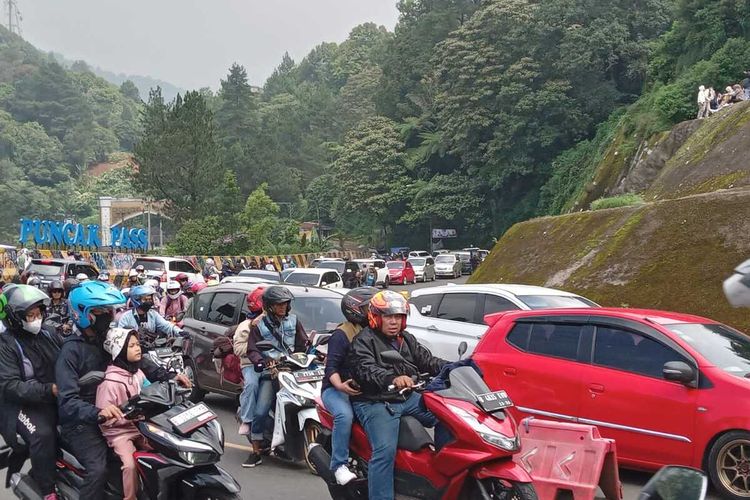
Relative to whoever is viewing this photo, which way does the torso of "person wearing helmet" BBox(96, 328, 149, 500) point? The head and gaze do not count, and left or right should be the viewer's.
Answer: facing the viewer and to the right of the viewer

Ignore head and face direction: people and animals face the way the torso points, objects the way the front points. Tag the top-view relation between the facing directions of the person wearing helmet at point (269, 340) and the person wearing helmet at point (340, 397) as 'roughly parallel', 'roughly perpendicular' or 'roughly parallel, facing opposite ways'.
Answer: roughly parallel

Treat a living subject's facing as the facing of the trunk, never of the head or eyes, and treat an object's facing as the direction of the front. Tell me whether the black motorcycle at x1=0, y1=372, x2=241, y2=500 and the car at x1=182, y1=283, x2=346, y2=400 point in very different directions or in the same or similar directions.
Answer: same or similar directions

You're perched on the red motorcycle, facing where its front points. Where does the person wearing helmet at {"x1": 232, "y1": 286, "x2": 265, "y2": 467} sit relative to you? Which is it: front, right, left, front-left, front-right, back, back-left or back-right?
back

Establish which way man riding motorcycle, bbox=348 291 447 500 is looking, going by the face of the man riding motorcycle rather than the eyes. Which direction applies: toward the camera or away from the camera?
toward the camera

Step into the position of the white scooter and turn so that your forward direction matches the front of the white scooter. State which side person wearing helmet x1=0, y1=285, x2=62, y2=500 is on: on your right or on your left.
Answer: on your right

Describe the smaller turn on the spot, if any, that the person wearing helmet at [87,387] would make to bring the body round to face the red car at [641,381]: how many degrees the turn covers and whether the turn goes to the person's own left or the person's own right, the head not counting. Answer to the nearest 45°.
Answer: approximately 45° to the person's own left

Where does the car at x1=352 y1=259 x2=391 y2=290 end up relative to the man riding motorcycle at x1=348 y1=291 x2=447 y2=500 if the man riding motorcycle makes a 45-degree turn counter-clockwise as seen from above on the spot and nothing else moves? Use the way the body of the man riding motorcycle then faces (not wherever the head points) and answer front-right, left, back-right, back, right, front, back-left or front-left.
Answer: left

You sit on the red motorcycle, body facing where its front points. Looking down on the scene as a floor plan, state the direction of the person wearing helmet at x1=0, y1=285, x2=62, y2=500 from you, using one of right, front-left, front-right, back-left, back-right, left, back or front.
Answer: back-right

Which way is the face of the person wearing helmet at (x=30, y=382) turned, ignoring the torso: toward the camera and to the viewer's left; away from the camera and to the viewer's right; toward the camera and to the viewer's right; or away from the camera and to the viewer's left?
toward the camera and to the viewer's right

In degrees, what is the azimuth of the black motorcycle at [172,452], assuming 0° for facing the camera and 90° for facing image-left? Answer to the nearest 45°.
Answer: approximately 315°

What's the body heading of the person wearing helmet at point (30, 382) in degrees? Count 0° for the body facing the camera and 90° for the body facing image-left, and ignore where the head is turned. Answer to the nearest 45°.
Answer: approximately 315°

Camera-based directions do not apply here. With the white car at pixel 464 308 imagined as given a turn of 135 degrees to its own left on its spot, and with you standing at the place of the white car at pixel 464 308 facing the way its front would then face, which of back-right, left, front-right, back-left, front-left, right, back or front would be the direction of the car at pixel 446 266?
front
